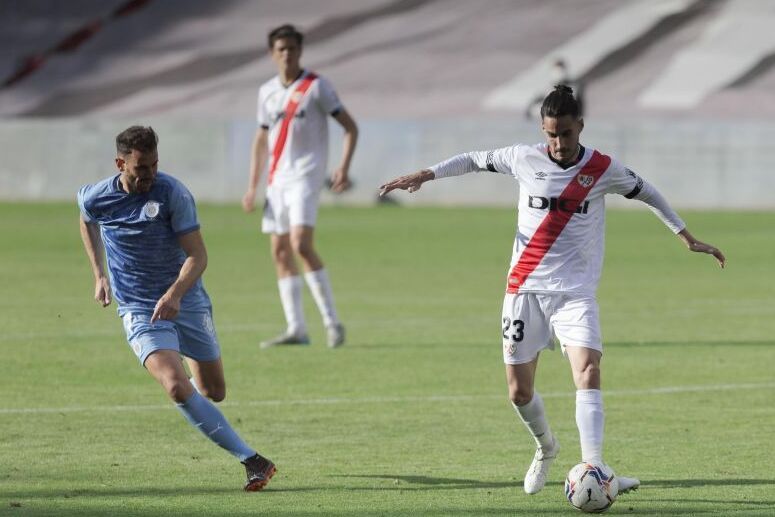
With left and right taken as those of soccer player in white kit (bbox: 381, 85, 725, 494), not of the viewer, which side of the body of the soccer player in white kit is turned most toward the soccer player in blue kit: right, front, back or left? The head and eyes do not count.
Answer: right

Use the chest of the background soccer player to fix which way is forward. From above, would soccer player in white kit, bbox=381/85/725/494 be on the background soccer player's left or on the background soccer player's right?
on the background soccer player's left

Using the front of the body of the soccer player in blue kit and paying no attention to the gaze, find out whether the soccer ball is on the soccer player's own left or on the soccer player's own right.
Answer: on the soccer player's own left

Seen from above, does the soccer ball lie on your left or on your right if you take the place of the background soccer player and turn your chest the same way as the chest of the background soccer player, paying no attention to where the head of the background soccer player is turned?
on your left

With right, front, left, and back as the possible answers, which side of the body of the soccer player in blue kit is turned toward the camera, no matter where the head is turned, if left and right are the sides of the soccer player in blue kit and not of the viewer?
front

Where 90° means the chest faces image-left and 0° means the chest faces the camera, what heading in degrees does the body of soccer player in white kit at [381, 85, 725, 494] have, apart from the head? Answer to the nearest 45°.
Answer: approximately 0°
